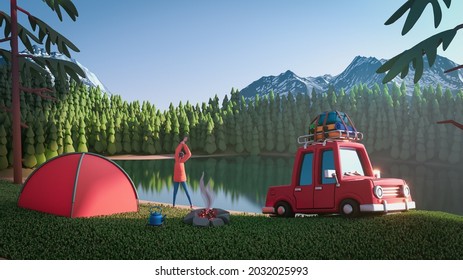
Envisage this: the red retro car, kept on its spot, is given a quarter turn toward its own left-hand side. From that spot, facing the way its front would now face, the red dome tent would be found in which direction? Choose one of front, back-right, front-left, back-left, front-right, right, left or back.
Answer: back-left

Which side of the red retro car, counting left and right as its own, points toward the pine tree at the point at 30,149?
back

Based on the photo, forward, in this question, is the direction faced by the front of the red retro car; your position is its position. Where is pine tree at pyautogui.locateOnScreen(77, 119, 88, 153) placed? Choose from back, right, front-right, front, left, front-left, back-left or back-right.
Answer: back

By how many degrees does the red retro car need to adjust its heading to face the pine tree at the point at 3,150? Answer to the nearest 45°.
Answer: approximately 180°

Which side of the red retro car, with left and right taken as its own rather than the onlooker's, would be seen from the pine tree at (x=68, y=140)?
back

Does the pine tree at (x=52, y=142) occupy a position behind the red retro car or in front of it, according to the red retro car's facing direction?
behind

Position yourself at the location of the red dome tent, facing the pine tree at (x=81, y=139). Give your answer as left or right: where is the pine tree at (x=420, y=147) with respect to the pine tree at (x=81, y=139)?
right

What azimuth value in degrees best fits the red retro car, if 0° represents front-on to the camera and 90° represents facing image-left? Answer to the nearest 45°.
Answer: approximately 315°

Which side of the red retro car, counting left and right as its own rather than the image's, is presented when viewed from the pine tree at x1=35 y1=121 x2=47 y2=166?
back
